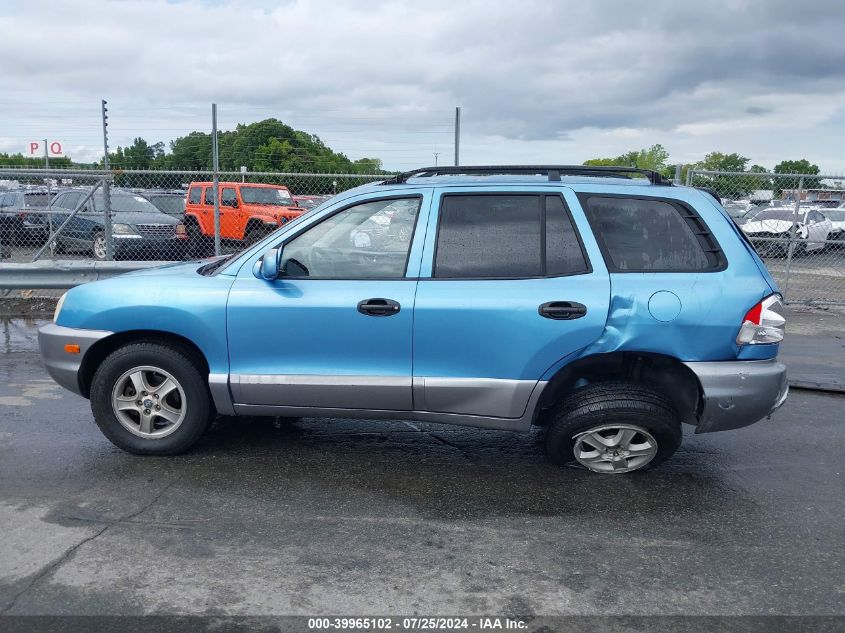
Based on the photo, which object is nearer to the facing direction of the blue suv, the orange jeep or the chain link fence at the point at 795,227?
the orange jeep

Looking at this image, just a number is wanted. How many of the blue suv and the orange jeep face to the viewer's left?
1

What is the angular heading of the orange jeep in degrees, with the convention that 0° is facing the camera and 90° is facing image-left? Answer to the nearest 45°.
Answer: approximately 315°

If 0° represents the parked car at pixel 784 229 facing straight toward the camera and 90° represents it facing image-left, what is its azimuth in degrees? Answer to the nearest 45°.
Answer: approximately 45°

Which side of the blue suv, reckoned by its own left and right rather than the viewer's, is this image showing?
left

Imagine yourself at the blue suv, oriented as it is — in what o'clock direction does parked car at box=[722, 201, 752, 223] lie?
The parked car is roughly at 4 o'clock from the blue suv.

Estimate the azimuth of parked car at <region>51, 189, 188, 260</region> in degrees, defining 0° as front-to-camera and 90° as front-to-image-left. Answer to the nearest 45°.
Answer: approximately 315°
